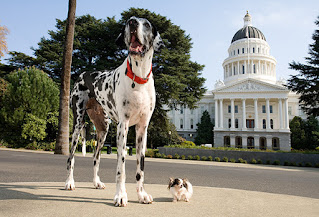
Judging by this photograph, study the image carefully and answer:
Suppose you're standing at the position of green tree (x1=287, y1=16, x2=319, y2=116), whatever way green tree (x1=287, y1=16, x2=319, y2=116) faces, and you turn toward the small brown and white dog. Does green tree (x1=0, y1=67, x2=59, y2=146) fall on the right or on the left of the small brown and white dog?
right

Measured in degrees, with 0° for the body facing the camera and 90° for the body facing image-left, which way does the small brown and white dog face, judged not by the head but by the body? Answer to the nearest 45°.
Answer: approximately 45°

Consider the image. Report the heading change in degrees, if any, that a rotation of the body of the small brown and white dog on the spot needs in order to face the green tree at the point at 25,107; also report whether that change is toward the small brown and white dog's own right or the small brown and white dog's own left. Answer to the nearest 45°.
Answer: approximately 90° to the small brown and white dog's own right

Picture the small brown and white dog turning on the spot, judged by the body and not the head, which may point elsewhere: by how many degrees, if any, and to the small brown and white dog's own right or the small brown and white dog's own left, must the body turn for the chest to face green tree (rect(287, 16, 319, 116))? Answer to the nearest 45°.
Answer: approximately 180°

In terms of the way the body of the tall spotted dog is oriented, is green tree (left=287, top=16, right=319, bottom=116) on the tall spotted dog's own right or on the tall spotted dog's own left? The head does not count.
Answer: on the tall spotted dog's own left
